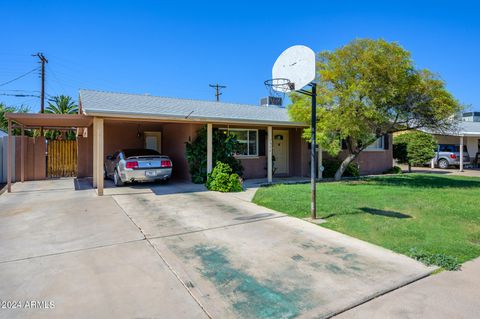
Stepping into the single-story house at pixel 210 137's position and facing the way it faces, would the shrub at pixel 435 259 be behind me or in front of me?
in front

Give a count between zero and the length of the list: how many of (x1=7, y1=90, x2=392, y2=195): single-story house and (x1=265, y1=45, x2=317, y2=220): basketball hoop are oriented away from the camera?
0

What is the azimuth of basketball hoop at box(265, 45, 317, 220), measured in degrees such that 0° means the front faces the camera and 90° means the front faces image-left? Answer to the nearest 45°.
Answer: approximately 45°

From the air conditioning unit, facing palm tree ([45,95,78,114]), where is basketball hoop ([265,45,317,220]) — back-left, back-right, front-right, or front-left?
back-left

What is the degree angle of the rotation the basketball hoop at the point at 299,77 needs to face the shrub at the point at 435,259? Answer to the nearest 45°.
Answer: approximately 90° to its left

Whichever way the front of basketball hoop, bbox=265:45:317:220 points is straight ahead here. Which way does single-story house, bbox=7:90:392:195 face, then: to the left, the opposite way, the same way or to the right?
to the left
